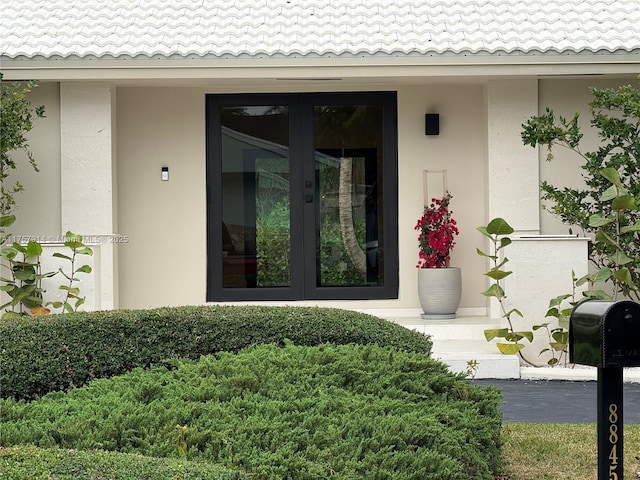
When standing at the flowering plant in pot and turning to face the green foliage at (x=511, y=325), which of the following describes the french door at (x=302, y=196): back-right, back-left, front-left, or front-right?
back-right

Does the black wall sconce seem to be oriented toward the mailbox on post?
yes

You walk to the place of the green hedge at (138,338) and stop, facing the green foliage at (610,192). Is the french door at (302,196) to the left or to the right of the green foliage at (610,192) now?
left

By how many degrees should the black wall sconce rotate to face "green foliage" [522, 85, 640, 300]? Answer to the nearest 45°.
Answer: approximately 45° to its left

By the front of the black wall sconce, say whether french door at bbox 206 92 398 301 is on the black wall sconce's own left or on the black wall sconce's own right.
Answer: on the black wall sconce's own right

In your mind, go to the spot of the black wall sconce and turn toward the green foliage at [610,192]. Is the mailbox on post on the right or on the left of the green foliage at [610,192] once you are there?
right

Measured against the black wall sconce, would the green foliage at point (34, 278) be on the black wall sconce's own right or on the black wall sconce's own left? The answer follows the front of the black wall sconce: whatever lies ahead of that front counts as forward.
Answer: on the black wall sconce's own right

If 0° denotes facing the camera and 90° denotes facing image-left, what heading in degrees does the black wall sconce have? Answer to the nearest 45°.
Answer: approximately 0°

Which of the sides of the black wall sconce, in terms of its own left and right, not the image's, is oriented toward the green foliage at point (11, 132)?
right
